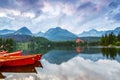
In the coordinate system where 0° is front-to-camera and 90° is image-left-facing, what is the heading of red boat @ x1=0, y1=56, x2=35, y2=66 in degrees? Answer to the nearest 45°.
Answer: approximately 270°
